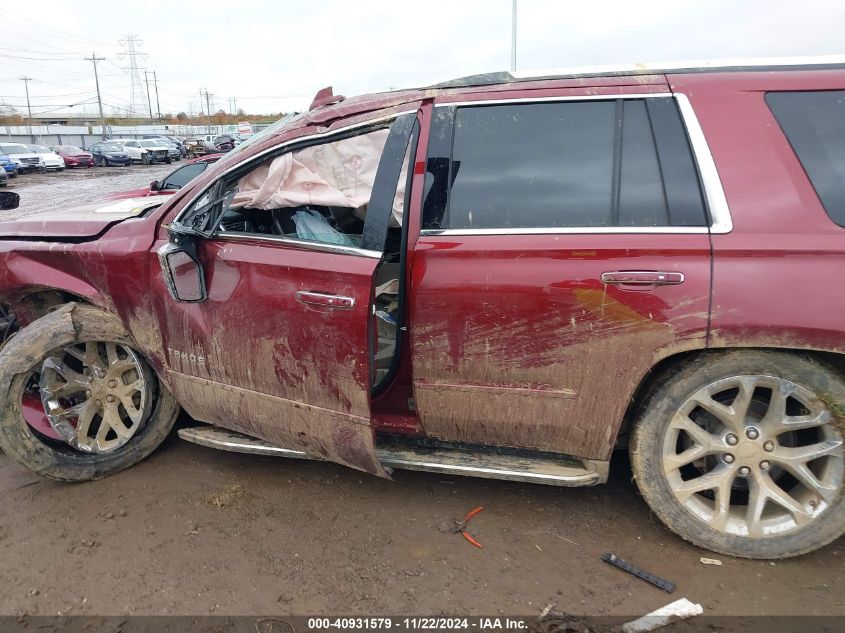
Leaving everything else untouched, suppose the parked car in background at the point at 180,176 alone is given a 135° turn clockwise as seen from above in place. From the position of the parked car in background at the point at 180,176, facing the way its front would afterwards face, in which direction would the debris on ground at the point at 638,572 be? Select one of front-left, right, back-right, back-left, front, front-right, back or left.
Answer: back-right

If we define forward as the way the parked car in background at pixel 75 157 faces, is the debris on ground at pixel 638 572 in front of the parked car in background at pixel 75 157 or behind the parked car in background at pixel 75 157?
in front

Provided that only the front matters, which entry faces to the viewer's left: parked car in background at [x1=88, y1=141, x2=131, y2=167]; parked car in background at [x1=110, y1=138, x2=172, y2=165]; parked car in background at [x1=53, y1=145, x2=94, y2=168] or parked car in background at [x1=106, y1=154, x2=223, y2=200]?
parked car in background at [x1=106, y1=154, x2=223, y2=200]

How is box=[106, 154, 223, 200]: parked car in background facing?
to the viewer's left

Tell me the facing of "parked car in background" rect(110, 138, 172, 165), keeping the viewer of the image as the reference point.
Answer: facing the viewer and to the right of the viewer

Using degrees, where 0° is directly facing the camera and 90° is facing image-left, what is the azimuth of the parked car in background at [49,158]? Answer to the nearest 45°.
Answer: approximately 315°

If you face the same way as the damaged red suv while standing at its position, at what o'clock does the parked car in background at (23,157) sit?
The parked car in background is roughly at 2 o'clock from the damaged red suv.

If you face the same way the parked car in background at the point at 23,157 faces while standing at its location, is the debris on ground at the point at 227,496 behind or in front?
in front

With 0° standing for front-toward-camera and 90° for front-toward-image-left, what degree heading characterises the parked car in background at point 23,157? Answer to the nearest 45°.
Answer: approximately 315°

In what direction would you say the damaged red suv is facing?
to the viewer's left

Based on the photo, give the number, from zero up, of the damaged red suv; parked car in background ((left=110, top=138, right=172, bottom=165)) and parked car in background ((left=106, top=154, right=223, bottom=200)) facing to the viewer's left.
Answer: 2

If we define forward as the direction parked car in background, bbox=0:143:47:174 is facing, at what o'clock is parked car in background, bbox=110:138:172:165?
parked car in background, bbox=110:138:172:165 is roughly at 9 o'clock from parked car in background, bbox=0:143:47:174.

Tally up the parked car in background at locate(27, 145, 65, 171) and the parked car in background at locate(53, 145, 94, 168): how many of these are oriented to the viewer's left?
0

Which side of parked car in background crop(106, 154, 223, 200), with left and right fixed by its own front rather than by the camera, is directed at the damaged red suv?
left

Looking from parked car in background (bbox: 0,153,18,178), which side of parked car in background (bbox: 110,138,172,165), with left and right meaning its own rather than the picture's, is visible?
right

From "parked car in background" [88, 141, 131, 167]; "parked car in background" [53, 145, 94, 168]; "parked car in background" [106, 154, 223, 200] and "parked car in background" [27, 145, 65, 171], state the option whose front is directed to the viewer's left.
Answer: "parked car in background" [106, 154, 223, 200]
